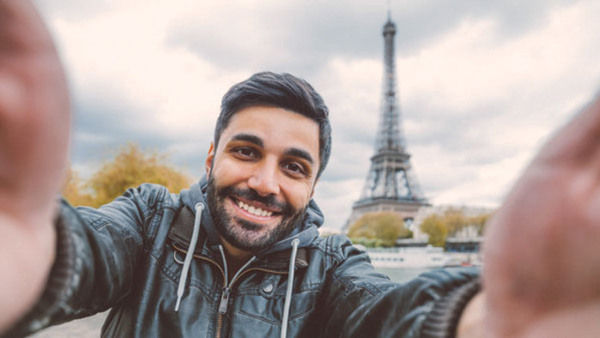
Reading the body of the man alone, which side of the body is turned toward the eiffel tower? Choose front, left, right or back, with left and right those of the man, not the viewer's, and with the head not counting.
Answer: back

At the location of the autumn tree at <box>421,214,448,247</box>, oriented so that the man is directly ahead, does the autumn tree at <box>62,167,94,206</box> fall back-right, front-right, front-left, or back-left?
front-right

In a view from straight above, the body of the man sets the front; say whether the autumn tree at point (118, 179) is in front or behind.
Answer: behind

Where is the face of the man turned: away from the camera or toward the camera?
toward the camera

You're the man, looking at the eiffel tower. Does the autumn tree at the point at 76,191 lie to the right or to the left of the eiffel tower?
left

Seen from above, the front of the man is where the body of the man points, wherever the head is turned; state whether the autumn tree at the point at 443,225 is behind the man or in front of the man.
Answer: behind

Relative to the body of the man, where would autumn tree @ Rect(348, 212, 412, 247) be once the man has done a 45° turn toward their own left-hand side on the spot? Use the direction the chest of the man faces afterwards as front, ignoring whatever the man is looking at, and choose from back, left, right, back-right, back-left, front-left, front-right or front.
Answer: back-left

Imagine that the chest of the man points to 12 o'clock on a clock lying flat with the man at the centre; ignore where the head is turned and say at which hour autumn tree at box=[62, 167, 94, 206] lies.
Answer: The autumn tree is roughly at 5 o'clock from the man.

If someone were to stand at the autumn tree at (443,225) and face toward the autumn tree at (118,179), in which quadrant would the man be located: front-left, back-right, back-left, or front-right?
front-left

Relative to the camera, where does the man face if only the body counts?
toward the camera

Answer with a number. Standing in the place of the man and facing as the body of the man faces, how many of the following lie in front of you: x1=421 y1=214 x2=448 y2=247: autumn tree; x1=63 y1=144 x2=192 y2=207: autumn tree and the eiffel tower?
0

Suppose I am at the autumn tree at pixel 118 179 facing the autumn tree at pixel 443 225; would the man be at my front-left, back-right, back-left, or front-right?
back-right

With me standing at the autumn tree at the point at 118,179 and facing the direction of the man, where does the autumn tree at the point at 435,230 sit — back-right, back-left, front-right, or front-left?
back-left

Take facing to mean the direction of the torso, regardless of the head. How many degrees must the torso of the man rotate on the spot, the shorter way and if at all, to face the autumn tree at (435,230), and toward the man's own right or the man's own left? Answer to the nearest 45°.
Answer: approximately 180°
